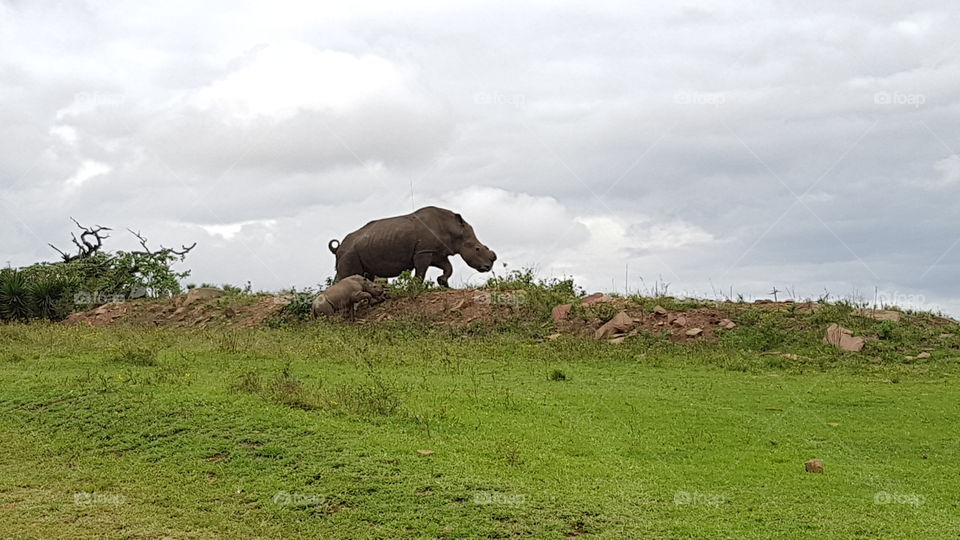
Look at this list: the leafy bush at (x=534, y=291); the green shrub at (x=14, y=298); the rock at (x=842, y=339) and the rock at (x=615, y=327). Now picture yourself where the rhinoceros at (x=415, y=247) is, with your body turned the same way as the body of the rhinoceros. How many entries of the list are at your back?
1

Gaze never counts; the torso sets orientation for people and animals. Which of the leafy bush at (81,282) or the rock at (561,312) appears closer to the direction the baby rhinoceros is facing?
the rock

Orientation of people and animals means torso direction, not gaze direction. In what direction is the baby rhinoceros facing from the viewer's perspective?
to the viewer's right

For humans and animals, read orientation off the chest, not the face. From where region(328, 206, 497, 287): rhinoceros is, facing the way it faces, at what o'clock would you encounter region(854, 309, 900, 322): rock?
The rock is roughly at 1 o'clock from the rhinoceros.

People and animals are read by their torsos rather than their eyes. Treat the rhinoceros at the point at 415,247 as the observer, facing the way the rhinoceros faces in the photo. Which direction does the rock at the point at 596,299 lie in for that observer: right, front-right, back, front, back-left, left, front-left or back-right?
front-right

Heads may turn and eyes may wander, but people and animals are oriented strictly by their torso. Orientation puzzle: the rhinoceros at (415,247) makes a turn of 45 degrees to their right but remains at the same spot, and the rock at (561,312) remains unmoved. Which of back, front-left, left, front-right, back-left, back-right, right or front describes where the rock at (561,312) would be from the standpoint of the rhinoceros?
front

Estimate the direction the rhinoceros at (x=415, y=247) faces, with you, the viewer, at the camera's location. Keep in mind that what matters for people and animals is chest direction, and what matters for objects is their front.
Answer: facing to the right of the viewer

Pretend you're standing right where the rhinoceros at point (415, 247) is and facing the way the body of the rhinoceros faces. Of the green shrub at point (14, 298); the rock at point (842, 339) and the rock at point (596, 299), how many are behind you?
1

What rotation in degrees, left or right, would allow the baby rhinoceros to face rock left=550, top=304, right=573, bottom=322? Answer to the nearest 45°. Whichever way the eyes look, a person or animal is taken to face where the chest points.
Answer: approximately 45° to its right

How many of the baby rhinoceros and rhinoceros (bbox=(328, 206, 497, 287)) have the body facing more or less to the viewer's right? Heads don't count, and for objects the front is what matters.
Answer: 2
